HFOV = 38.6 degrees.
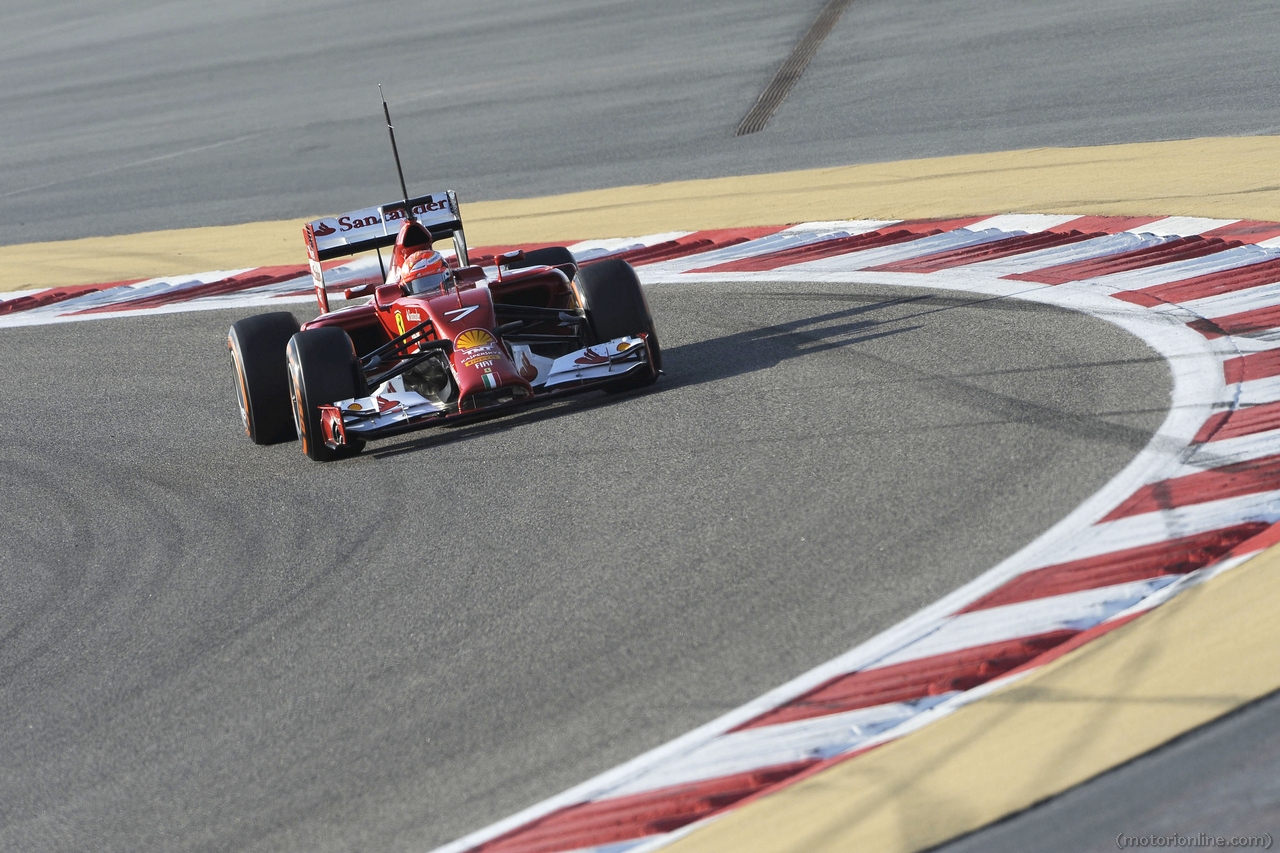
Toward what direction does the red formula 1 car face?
toward the camera
